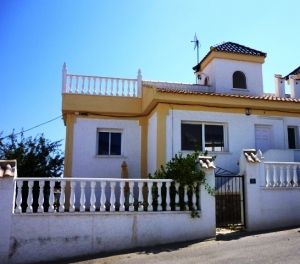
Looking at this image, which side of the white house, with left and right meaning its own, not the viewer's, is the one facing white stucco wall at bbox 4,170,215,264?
front

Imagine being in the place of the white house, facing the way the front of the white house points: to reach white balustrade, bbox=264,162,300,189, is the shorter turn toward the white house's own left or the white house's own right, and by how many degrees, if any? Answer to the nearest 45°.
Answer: approximately 45° to the white house's own left

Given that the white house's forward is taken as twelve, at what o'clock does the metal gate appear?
The metal gate is roughly at 11 o'clock from the white house.

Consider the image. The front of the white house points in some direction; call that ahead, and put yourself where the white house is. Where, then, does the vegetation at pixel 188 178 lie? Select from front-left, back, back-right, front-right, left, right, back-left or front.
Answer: front

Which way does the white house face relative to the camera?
toward the camera

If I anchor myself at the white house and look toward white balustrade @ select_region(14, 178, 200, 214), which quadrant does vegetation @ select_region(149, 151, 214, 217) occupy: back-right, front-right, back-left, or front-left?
front-left

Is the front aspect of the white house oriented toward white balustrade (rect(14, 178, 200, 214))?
yes
